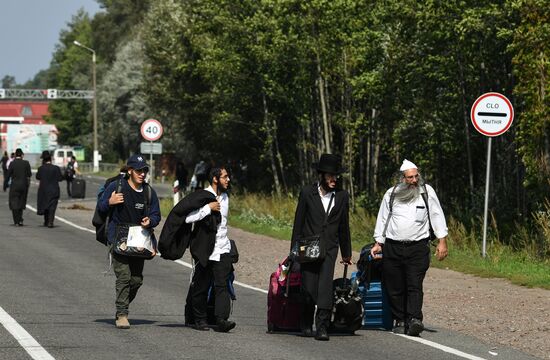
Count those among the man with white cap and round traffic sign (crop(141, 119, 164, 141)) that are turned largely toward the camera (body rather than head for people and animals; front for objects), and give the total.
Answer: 2

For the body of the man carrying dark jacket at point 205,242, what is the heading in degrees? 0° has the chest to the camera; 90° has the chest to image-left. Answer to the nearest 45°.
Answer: approximately 315°

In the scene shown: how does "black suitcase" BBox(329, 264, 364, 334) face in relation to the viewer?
toward the camera

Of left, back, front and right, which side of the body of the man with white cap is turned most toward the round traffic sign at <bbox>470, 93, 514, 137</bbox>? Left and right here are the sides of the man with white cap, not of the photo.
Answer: back

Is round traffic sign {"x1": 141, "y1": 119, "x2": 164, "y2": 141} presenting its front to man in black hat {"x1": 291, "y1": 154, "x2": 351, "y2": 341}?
yes

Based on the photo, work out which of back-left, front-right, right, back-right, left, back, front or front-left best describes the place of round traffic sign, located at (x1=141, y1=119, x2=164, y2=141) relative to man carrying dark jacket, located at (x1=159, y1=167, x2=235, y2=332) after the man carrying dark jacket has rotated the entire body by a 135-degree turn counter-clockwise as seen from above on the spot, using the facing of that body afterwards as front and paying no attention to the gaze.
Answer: front

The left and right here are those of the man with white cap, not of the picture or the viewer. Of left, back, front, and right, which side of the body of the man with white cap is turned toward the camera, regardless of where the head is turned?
front
